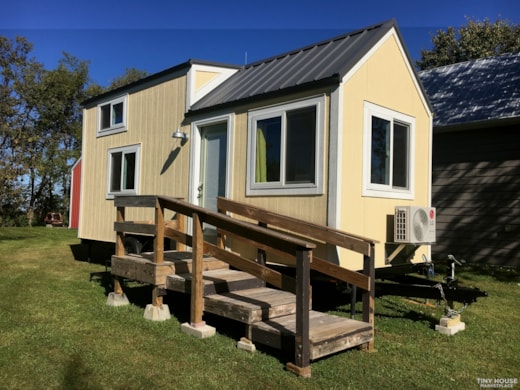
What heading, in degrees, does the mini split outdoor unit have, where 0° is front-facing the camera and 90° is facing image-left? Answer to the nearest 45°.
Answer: approximately 315°

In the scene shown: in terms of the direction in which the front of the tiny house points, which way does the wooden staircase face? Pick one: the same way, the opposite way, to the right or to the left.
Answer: to the left

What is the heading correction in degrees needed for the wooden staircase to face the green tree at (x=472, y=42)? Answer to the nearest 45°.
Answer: approximately 90° to its left

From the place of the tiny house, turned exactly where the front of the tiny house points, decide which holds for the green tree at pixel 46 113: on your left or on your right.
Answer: on your right

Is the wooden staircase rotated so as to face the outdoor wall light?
no

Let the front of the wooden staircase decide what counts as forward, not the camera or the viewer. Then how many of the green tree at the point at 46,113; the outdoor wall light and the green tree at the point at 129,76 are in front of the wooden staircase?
0

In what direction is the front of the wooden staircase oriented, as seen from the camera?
facing the viewer and to the right of the viewer

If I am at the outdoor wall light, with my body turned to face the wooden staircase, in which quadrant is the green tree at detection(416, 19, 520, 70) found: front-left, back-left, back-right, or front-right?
back-left

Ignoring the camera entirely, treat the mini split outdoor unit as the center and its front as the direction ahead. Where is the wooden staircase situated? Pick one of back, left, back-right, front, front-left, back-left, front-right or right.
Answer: right

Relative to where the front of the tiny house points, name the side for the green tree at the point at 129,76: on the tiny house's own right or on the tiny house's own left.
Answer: on the tiny house's own right

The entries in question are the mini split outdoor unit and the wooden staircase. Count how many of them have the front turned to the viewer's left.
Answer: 0

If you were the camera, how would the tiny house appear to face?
facing the viewer and to the left of the viewer

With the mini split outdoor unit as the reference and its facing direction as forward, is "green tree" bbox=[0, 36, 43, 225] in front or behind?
behind

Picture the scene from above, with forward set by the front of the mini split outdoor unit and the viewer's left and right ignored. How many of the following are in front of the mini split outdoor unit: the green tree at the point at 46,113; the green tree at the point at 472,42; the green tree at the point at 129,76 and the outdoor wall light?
0

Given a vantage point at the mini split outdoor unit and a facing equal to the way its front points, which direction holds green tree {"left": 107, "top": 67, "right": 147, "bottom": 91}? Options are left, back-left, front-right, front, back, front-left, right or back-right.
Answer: back

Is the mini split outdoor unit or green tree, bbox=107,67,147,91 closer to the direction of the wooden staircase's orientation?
the mini split outdoor unit
